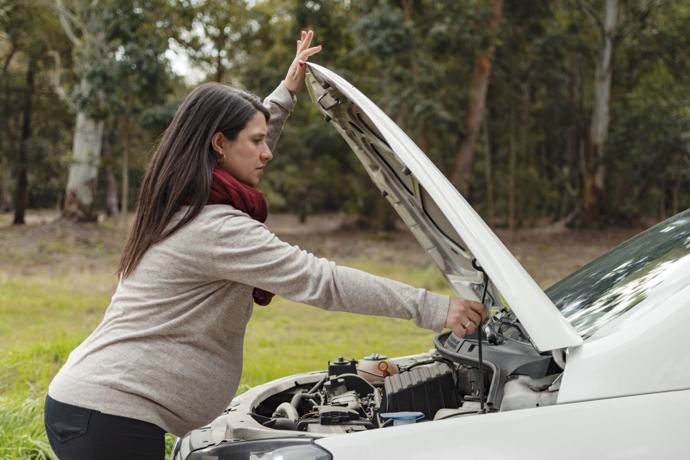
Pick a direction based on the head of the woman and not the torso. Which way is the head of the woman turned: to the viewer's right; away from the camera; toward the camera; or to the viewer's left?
to the viewer's right

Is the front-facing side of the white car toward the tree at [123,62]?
no

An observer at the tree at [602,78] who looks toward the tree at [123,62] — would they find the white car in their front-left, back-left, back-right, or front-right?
front-left

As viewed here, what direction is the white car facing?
to the viewer's left

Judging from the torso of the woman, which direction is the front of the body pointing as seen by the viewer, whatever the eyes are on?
to the viewer's right

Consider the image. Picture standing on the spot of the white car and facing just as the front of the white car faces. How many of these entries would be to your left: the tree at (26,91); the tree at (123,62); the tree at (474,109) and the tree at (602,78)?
0

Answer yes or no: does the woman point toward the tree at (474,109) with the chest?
no

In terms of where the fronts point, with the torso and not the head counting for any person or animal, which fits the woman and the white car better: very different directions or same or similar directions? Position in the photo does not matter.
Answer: very different directions

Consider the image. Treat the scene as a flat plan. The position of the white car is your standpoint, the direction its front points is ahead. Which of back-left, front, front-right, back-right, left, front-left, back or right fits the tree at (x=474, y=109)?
right

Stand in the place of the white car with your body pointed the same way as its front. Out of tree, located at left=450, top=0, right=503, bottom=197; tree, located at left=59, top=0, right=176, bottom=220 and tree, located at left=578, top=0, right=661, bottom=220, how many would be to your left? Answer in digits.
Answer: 0

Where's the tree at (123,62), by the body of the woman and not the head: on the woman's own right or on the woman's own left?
on the woman's own left
